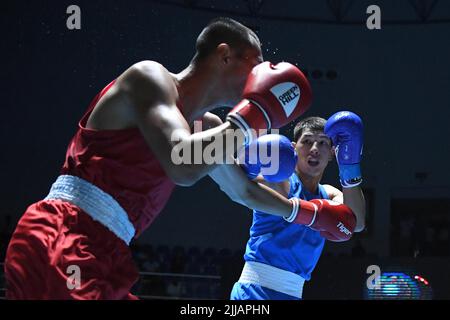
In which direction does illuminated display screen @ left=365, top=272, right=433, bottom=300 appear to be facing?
toward the camera

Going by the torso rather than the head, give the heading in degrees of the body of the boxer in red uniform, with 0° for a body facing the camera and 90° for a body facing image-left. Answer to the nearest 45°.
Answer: approximately 270°

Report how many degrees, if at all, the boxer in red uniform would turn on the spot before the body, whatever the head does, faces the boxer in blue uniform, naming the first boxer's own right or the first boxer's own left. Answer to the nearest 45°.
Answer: approximately 45° to the first boxer's own left

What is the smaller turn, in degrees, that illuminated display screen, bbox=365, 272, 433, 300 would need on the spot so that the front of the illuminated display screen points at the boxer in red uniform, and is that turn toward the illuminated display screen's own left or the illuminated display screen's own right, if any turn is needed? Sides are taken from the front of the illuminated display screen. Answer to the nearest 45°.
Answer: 0° — it already faces them

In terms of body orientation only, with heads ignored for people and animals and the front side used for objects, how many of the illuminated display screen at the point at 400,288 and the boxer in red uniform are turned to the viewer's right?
1

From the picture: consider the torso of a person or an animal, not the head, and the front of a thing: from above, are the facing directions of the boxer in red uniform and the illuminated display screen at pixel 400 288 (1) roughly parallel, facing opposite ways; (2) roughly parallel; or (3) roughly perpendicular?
roughly perpendicular

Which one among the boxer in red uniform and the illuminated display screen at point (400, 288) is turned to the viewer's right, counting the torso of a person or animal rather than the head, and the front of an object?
the boxer in red uniform

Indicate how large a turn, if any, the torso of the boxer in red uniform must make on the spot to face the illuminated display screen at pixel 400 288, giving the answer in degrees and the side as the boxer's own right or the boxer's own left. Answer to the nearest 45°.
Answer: approximately 45° to the boxer's own left
